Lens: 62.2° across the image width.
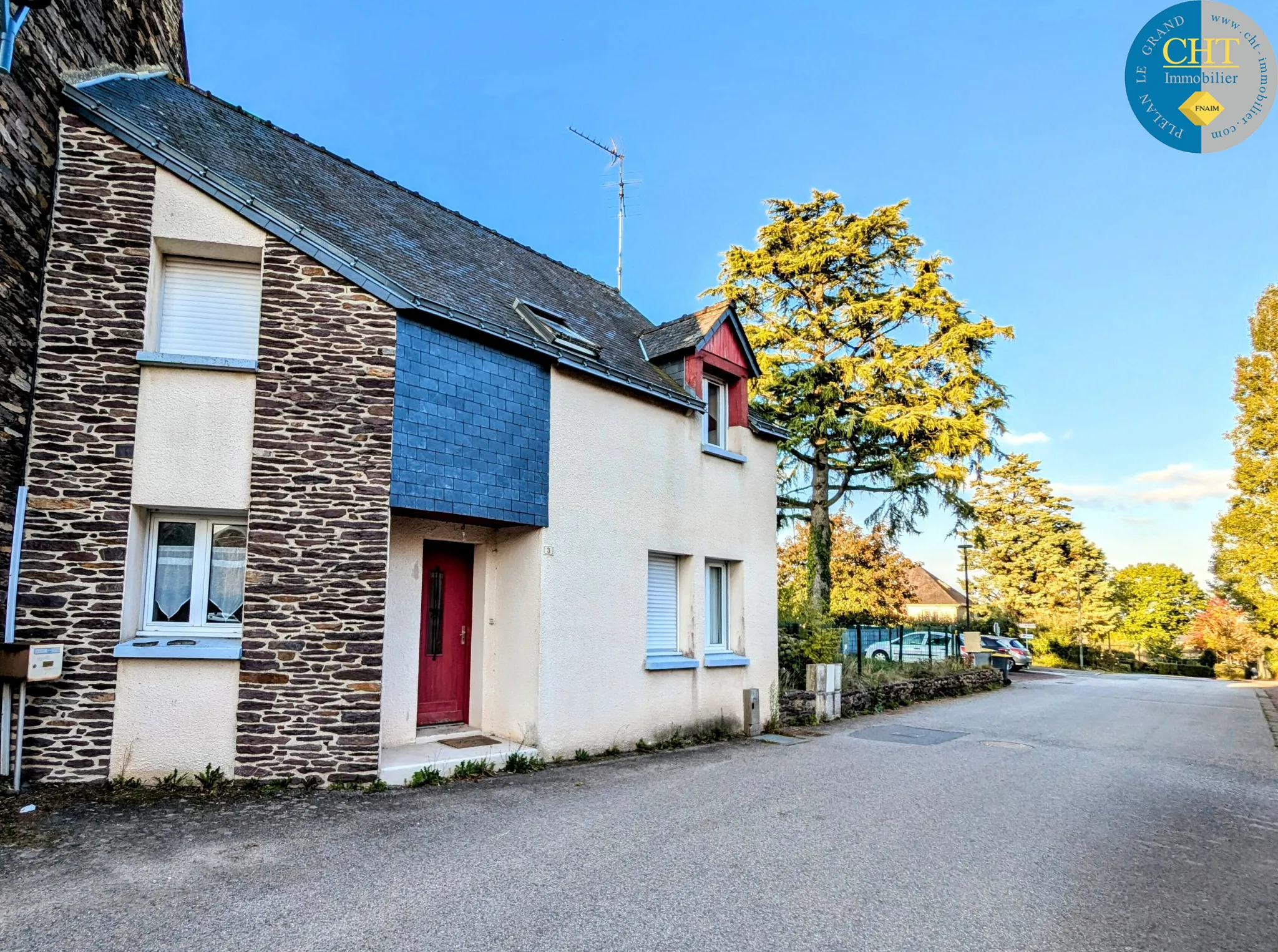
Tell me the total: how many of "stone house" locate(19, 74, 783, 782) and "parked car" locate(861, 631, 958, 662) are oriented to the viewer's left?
1

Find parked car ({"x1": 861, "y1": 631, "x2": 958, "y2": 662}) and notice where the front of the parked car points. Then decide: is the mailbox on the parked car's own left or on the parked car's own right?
on the parked car's own left

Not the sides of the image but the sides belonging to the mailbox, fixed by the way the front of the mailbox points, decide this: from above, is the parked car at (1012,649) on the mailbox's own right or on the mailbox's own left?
on the mailbox's own left

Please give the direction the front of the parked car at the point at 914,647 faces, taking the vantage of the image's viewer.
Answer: facing to the left of the viewer

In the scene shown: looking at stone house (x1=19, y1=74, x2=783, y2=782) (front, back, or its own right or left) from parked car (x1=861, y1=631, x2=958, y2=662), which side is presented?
left

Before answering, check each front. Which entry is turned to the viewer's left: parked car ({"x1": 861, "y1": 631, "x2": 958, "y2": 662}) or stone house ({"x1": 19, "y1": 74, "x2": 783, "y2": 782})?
the parked car

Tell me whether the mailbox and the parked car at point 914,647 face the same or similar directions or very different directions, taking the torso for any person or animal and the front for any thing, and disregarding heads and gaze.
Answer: very different directions

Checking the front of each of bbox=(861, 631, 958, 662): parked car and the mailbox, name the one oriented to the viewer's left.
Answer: the parked car

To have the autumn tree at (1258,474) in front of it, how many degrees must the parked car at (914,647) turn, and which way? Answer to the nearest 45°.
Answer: approximately 135° to its right
